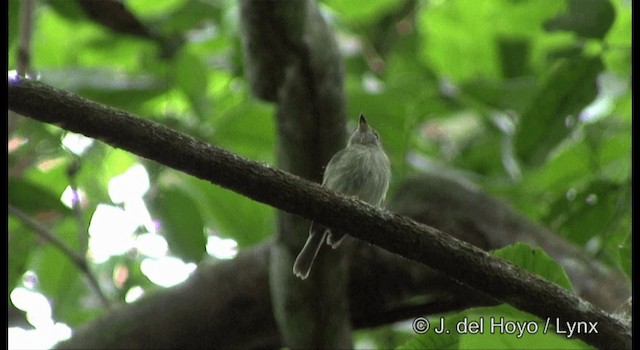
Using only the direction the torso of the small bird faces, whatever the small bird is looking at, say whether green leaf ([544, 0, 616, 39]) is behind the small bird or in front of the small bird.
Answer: in front
